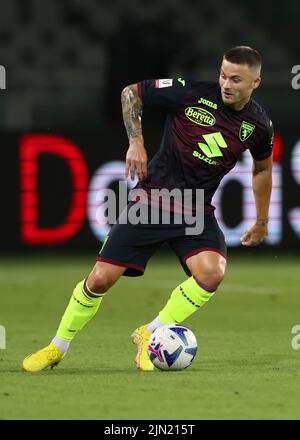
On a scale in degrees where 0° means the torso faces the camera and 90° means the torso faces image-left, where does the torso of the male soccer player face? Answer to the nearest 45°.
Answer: approximately 0°
